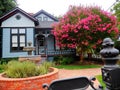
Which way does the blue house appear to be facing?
toward the camera

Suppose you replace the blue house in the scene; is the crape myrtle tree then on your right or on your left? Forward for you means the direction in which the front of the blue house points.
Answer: on your left

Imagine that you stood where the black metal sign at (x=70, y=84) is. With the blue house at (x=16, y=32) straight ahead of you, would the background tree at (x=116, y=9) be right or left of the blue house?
right

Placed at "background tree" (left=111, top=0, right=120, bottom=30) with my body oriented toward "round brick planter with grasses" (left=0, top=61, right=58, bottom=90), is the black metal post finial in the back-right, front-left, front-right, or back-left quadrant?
front-left

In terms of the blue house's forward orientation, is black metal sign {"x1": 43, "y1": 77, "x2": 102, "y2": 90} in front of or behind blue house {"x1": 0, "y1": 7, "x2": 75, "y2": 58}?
in front

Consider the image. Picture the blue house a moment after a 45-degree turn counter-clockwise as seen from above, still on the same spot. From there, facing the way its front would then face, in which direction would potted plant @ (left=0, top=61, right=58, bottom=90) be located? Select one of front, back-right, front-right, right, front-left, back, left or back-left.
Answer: front-right

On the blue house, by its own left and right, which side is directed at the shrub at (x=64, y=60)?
left

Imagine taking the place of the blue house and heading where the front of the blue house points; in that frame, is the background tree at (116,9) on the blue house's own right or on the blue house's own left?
on the blue house's own left
